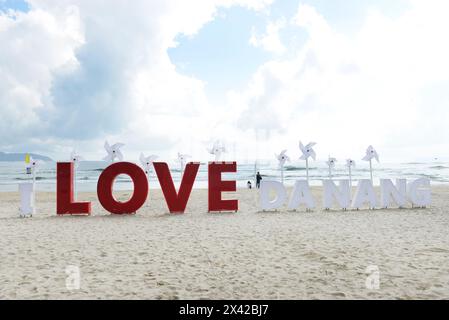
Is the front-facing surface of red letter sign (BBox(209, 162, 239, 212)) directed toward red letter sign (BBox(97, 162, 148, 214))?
no

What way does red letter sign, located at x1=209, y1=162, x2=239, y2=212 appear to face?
toward the camera

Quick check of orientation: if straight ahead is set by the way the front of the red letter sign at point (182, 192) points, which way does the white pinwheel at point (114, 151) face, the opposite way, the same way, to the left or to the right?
the same way

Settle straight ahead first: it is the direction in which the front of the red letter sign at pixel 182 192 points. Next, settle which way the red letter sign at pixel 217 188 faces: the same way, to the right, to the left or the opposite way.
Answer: the same way

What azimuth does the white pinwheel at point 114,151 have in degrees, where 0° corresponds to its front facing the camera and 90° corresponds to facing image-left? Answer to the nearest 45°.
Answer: approximately 0°

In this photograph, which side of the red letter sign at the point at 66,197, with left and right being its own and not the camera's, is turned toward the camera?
front

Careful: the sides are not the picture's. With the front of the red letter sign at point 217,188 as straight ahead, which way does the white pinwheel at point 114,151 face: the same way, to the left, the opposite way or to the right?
the same way

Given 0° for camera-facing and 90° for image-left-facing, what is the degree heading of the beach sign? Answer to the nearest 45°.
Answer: approximately 0°

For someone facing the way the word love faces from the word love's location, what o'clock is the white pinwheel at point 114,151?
The white pinwheel is roughly at 5 o'clock from the word love.

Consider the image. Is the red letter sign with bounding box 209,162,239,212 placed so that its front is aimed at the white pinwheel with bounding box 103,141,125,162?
no

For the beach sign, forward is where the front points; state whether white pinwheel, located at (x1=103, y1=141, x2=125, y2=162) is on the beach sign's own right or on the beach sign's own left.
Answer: on the beach sign's own right

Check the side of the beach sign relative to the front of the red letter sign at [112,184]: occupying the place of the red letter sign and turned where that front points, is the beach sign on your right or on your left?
on your left

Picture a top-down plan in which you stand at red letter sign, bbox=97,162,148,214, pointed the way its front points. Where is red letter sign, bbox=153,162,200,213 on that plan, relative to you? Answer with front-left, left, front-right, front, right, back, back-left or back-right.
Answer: left

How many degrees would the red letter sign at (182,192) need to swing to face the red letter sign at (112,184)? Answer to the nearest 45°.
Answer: approximately 90° to its right

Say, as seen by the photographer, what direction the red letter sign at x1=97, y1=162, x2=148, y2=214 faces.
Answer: facing the viewer

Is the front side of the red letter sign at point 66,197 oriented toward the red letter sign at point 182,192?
no
